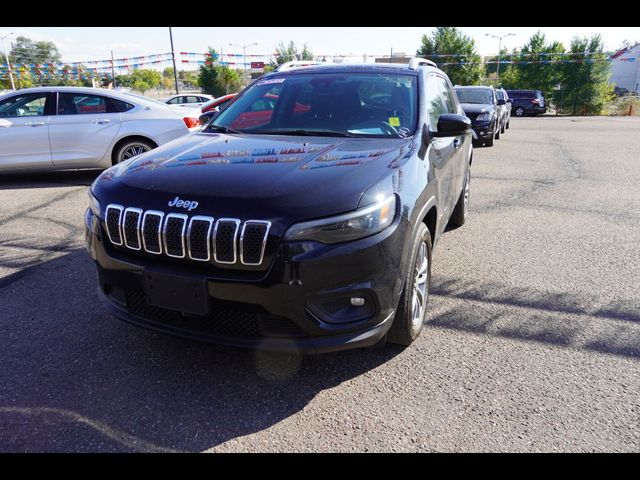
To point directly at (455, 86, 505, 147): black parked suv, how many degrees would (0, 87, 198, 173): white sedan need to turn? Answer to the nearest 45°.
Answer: approximately 180°

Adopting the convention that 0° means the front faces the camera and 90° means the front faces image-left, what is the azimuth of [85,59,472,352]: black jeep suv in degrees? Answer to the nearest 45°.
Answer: approximately 45°

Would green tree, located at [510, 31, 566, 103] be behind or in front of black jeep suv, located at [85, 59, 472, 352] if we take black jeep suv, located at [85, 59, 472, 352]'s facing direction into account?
behind

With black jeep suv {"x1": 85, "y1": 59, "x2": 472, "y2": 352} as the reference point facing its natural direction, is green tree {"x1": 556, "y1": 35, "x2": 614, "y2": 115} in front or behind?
behind

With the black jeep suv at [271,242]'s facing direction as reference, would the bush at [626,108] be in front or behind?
behind

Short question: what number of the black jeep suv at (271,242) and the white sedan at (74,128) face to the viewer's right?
0

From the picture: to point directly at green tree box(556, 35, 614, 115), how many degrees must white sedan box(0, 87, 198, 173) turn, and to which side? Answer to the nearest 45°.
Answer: approximately 135° to its right

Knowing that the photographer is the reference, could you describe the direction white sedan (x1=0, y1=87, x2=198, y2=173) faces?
facing to the left of the viewer

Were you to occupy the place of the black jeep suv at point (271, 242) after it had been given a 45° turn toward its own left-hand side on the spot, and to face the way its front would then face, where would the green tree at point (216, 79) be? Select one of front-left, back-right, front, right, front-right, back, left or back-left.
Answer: back
